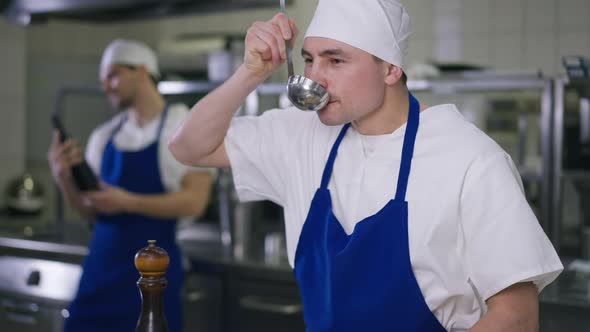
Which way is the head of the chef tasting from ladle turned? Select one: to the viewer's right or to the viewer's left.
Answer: to the viewer's left

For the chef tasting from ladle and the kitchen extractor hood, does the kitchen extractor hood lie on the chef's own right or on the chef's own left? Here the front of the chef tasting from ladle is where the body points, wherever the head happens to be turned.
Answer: on the chef's own right

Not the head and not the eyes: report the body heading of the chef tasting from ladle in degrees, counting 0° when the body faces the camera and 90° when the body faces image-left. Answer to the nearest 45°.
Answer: approximately 45°

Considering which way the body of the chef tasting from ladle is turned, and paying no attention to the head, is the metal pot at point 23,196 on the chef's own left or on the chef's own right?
on the chef's own right
